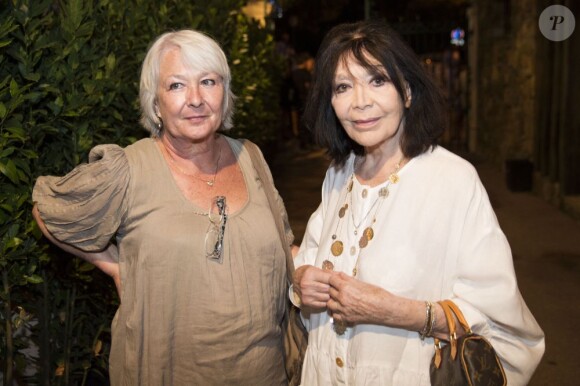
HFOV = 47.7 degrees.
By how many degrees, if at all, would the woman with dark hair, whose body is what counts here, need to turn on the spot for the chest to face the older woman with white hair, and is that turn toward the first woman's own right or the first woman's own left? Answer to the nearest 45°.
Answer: approximately 45° to the first woman's own right

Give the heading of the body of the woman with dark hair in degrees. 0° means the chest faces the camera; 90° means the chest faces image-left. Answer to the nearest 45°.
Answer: approximately 45°
